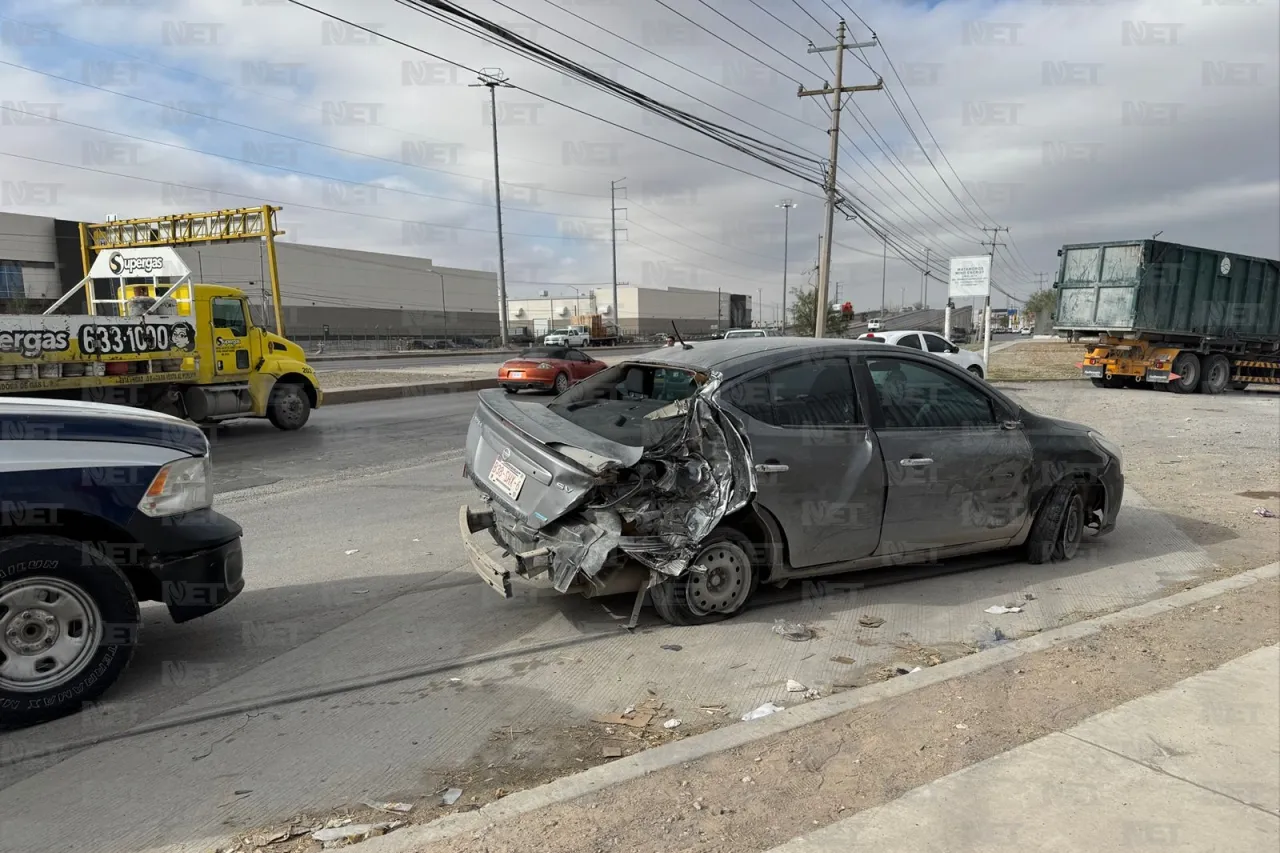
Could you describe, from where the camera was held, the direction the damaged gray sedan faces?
facing away from the viewer and to the right of the viewer

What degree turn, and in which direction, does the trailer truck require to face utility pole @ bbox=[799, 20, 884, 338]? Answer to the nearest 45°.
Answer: approximately 135° to its left

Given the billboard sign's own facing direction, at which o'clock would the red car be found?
The red car is roughly at 1 o'clock from the billboard sign.

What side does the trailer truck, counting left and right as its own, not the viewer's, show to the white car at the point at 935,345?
back

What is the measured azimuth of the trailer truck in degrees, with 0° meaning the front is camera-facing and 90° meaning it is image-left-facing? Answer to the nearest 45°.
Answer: approximately 225°

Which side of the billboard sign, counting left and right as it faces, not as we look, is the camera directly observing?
front

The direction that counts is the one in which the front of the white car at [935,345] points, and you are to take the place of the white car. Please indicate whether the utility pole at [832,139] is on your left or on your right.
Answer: on your left

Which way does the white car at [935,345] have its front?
to the viewer's right

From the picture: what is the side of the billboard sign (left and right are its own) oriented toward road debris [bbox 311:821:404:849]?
front

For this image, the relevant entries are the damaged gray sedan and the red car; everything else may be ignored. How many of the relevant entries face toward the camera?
0

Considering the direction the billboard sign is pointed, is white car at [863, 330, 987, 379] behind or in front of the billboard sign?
in front

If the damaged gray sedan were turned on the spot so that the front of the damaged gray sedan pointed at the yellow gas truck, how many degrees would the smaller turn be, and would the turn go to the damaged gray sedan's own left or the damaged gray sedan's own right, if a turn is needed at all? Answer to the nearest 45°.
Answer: approximately 90° to the damaged gray sedan's own left

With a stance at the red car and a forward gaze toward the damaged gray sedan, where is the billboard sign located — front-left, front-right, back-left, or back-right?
back-left

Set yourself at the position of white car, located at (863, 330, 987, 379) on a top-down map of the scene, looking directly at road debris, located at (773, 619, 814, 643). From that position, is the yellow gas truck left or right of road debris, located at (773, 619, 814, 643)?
right

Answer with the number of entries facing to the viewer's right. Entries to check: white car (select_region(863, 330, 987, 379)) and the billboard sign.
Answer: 1
